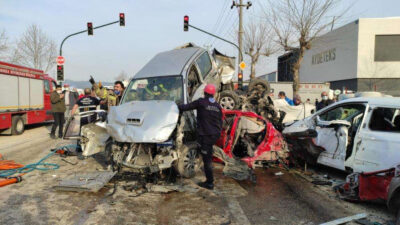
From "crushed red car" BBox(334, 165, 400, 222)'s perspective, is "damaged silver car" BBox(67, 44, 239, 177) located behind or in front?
in front

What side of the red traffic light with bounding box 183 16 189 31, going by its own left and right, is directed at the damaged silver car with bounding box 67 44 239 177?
front

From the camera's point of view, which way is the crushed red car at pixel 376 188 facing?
to the viewer's left

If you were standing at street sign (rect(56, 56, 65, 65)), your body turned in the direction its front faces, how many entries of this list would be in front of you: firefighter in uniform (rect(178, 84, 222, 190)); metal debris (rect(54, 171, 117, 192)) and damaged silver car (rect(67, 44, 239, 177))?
3

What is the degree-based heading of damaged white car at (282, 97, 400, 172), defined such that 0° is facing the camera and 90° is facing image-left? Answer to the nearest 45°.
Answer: approximately 90°

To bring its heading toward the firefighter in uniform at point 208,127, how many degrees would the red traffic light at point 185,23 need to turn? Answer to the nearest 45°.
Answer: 0° — it already faces them

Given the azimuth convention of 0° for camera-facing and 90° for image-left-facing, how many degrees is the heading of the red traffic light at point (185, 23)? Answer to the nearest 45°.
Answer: approximately 0°

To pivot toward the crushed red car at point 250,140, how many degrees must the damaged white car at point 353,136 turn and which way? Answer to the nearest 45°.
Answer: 0° — it already faces it

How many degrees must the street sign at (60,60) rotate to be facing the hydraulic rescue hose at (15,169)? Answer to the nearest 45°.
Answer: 0° — it already faces it

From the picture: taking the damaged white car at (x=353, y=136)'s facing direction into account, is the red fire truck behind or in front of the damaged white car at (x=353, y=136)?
in front

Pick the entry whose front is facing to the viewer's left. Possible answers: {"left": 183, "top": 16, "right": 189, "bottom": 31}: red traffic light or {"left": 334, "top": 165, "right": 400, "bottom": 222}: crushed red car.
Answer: the crushed red car

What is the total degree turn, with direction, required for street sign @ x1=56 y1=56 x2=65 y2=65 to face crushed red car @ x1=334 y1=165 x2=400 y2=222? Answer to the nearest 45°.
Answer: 0° — it already faces it
